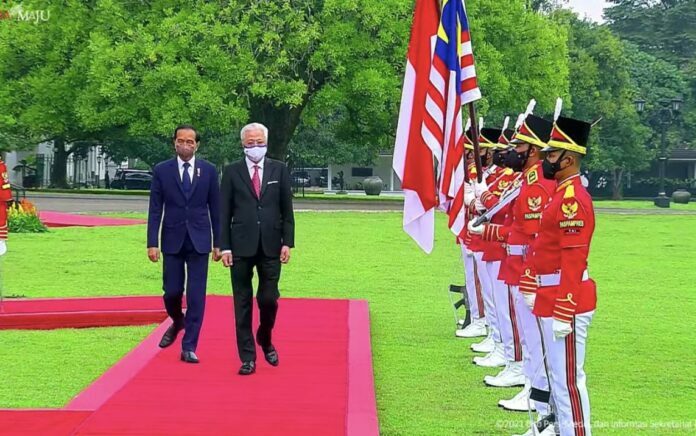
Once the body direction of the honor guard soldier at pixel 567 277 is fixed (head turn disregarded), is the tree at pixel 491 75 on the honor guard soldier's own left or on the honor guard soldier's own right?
on the honor guard soldier's own right

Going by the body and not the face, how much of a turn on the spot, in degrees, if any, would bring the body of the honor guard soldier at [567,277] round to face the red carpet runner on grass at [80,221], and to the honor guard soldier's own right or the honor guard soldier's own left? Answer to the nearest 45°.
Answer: approximately 45° to the honor guard soldier's own right

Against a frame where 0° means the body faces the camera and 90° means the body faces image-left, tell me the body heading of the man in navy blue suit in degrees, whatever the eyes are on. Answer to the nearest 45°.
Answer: approximately 0°

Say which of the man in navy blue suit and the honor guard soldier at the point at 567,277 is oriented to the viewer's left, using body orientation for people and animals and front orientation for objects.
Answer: the honor guard soldier

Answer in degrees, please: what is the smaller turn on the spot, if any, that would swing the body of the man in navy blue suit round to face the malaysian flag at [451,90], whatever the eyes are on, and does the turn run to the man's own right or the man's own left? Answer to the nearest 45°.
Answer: approximately 45° to the man's own left

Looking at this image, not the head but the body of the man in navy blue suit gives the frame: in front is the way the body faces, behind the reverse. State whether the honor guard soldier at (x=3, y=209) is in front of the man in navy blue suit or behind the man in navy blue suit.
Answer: behind

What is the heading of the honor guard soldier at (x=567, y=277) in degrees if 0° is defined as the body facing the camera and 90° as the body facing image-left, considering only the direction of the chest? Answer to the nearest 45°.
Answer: approximately 90°

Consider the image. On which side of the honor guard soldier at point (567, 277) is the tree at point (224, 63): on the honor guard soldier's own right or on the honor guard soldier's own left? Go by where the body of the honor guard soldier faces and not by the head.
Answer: on the honor guard soldier's own right

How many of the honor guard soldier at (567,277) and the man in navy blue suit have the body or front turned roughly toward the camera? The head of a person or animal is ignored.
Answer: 1
